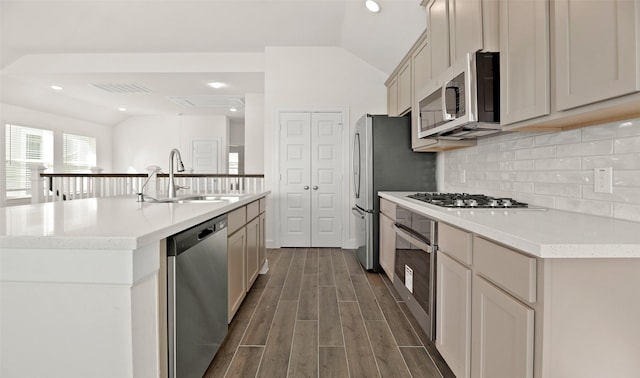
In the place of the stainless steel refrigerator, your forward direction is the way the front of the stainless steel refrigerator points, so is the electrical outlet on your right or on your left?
on your left

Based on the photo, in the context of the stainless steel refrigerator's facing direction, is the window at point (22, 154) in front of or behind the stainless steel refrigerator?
in front

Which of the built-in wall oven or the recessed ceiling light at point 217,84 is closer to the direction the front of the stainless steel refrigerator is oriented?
the recessed ceiling light

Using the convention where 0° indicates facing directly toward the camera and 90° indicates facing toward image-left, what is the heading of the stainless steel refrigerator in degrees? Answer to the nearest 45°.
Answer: approximately 90°

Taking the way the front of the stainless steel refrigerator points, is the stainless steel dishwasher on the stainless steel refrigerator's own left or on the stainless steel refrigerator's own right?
on the stainless steel refrigerator's own left

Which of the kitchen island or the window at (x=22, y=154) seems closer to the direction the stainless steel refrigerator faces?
the window

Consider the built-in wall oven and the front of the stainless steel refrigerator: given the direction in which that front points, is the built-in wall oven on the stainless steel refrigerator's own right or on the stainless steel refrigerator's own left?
on the stainless steel refrigerator's own left

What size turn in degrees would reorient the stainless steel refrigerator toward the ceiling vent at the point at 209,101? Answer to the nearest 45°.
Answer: approximately 45° to its right
